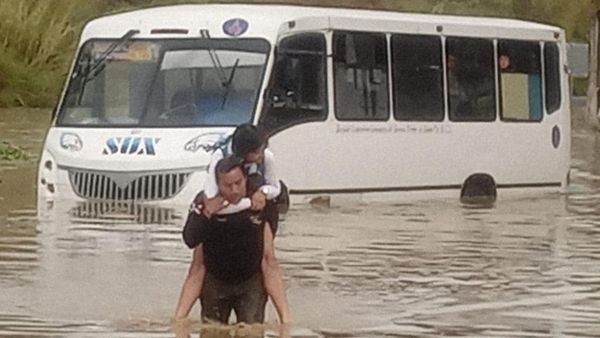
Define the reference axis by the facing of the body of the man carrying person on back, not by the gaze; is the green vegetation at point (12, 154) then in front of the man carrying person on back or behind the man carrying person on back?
behind

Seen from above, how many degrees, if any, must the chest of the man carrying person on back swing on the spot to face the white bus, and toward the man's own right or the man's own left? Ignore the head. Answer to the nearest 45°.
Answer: approximately 180°

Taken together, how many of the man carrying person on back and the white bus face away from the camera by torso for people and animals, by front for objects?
0

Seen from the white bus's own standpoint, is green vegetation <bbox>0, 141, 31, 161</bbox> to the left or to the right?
on its right

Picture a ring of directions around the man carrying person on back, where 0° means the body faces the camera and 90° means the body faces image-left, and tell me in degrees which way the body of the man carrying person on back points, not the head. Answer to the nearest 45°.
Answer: approximately 0°

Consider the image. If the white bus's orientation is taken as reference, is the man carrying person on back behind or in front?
in front
